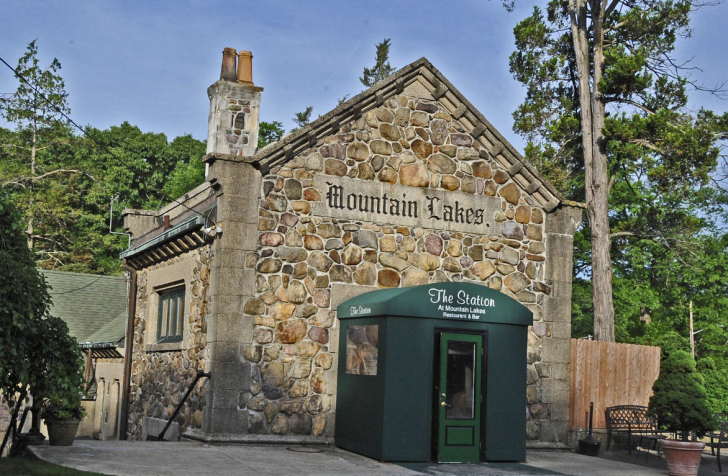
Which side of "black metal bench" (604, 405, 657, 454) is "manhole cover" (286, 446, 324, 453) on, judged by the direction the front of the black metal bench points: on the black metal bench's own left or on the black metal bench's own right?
on the black metal bench's own right

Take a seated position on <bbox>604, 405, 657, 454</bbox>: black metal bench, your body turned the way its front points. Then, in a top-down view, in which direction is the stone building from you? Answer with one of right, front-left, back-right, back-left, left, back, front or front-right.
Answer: right

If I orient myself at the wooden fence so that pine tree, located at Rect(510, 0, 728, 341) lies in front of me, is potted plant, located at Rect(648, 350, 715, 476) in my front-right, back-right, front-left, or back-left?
back-right

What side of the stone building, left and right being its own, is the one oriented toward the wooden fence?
left

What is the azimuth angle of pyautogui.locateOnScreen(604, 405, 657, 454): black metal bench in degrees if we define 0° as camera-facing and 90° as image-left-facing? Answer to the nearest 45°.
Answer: approximately 315°

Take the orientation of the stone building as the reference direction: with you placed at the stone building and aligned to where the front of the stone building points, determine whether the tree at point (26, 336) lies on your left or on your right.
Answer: on your right

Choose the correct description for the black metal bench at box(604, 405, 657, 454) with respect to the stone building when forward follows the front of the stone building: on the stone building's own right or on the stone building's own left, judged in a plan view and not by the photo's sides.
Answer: on the stone building's own left

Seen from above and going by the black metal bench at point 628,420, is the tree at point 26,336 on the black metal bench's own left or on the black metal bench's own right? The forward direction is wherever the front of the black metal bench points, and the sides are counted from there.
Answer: on the black metal bench's own right
